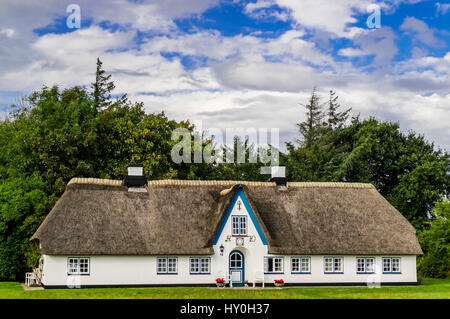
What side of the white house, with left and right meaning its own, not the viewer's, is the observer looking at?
front

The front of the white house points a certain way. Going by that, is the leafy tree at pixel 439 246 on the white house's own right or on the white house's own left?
on the white house's own left
